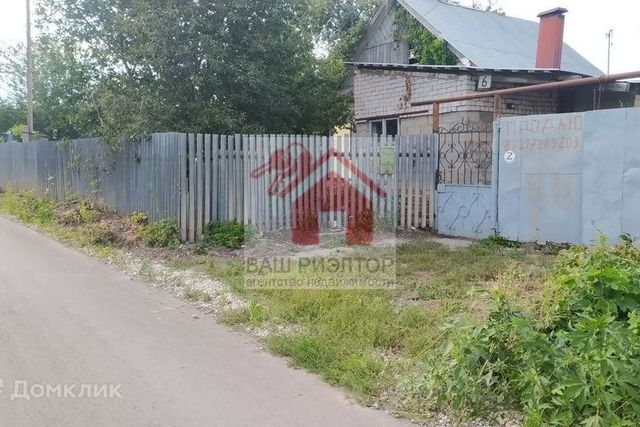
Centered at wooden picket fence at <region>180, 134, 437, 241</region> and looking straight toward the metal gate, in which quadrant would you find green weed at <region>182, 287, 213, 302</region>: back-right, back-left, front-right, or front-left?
back-right

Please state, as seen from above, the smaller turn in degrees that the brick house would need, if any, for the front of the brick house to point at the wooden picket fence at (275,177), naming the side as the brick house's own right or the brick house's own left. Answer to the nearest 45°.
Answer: approximately 45° to the brick house's own left

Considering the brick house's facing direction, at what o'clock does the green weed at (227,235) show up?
The green weed is roughly at 11 o'clock from the brick house.

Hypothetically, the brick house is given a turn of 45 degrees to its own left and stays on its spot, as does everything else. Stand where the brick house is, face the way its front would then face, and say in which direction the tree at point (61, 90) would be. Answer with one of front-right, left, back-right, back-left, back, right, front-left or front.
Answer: right

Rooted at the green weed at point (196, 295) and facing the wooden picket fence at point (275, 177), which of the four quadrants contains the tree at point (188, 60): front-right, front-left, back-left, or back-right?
front-left

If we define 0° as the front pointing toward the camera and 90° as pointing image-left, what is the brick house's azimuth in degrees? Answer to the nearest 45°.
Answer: approximately 45°

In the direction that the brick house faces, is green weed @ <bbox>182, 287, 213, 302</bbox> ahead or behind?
ahead

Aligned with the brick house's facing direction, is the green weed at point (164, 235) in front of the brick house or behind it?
in front
